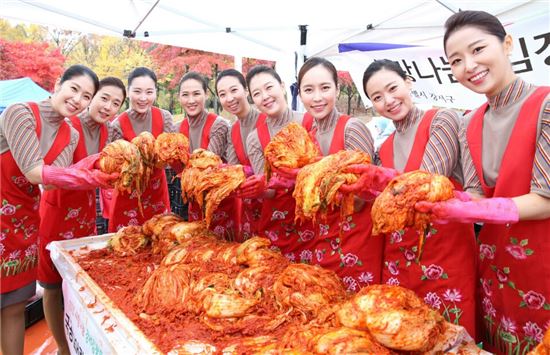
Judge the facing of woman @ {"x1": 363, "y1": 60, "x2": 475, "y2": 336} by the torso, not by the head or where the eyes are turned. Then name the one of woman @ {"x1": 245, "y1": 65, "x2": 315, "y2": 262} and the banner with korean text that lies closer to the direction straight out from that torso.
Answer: the woman

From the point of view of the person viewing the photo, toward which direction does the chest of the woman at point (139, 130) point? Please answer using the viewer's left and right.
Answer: facing the viewer

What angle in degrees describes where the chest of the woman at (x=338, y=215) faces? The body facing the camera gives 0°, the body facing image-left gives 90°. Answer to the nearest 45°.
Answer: approximately 45°

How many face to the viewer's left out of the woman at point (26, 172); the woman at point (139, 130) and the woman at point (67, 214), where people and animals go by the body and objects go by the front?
0

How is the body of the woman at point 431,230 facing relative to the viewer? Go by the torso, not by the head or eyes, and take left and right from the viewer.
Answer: facing the viewer and to the left of the viewer

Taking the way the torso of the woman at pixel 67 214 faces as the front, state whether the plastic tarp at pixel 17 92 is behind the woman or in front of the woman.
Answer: behind

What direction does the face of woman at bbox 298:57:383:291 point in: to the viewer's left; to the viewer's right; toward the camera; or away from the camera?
toward the camera

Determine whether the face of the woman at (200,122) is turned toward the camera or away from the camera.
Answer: toward the camera

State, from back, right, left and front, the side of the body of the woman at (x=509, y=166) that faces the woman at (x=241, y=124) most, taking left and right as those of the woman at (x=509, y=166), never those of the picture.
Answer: right

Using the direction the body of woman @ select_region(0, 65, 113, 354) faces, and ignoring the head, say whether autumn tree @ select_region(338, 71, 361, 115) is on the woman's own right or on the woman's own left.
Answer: on the woman's own left

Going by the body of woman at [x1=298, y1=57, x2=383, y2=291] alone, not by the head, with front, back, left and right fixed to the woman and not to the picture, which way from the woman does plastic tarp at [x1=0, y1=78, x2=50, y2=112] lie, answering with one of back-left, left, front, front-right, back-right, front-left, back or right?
right

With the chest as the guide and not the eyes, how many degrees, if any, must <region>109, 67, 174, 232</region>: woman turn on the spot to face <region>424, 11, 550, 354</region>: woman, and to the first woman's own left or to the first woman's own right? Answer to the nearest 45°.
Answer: approximately 45° to the first woman's own left

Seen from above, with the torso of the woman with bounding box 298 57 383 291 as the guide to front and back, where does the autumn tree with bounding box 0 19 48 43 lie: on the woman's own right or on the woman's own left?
on the woman's own right

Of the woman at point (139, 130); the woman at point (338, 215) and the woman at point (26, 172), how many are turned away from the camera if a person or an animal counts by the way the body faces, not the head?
0

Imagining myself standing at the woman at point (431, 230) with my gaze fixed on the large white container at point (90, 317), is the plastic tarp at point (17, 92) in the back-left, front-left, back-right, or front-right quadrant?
front-right

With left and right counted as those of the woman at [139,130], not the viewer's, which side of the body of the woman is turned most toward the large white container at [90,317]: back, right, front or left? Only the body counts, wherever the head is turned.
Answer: front

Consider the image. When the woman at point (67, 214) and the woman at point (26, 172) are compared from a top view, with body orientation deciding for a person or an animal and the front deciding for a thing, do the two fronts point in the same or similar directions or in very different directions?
same or similar directions
